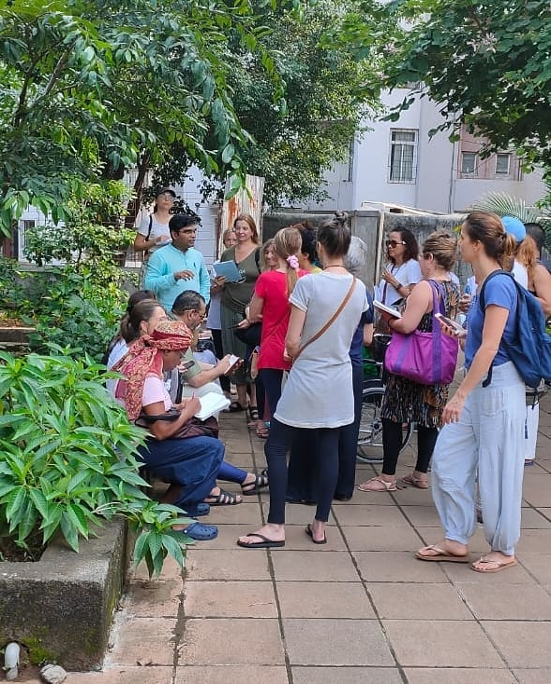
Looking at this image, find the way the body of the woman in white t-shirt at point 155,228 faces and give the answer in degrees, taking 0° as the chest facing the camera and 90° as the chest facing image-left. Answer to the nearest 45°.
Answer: approximately 315°

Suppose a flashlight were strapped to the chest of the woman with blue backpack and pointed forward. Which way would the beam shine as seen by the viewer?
to the viewer's left

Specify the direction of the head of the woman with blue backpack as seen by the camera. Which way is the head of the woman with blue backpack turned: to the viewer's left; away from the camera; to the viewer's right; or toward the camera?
to the viewer's left

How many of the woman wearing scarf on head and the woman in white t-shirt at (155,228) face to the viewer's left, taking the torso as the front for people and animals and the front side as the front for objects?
0

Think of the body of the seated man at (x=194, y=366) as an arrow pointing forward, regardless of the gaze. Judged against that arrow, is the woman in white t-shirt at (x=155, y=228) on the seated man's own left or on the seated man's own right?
on the seated man's own left

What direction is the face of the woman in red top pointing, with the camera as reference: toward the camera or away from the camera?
away from the camera

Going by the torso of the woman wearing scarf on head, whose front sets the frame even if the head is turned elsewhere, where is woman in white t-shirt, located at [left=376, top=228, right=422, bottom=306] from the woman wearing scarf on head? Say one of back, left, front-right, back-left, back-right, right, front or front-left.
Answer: front-left

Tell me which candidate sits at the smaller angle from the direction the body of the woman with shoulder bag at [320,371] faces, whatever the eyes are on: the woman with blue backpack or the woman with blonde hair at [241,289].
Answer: the woman with blonde hair

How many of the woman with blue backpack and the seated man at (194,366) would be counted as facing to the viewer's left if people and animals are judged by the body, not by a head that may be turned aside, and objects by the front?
1

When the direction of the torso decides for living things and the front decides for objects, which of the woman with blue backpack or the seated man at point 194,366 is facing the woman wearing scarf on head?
the woman with blue backpack

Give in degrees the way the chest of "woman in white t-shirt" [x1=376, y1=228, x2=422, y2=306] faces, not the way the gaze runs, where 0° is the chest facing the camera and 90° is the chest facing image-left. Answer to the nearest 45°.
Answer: approximately 45°

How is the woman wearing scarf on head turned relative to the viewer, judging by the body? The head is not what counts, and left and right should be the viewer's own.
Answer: facing to the right of the viewer

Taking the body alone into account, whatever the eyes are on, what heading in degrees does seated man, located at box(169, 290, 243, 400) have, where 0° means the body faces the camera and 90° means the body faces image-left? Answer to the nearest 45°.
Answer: approximately 270°

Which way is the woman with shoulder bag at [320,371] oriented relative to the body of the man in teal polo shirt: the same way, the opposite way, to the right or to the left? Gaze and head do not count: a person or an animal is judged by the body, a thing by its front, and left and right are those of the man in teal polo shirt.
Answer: the opposite way
